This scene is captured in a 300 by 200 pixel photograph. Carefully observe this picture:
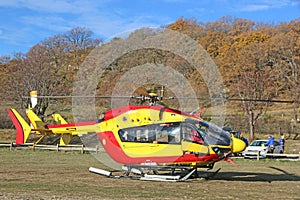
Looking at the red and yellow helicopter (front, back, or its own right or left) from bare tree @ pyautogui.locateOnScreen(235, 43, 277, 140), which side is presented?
left

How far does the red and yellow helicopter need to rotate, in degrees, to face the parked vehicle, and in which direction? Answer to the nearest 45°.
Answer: approximately 45° to its left

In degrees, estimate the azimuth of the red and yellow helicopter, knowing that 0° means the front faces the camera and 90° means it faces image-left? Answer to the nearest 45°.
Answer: approximately 270°
